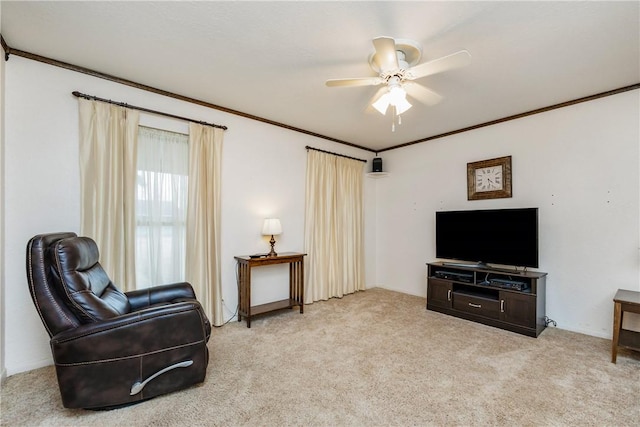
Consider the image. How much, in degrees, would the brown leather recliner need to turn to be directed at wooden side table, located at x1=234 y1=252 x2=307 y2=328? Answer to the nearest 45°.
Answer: approximately 45° to its left

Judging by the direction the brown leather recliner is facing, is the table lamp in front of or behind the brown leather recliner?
in front

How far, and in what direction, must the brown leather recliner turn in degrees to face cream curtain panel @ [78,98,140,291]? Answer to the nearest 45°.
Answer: approximately 90° to its left

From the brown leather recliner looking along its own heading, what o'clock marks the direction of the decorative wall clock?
The decorative wall clock is roughly at 12 o'clock from the brown leather recliner.

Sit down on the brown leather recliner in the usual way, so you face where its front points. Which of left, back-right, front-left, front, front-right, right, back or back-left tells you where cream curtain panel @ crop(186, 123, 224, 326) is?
front-left

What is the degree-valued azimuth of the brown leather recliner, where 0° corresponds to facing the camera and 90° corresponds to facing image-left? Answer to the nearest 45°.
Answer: approximately 270°

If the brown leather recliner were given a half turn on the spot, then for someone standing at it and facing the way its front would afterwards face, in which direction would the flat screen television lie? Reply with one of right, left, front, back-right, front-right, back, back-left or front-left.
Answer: back

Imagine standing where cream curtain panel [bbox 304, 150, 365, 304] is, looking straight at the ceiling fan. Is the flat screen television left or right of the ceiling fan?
left

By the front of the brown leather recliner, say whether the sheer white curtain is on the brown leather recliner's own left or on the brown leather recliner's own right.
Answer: on the brown leather recliner's own left

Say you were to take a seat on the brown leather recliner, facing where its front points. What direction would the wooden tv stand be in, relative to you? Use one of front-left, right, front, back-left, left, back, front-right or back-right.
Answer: front
